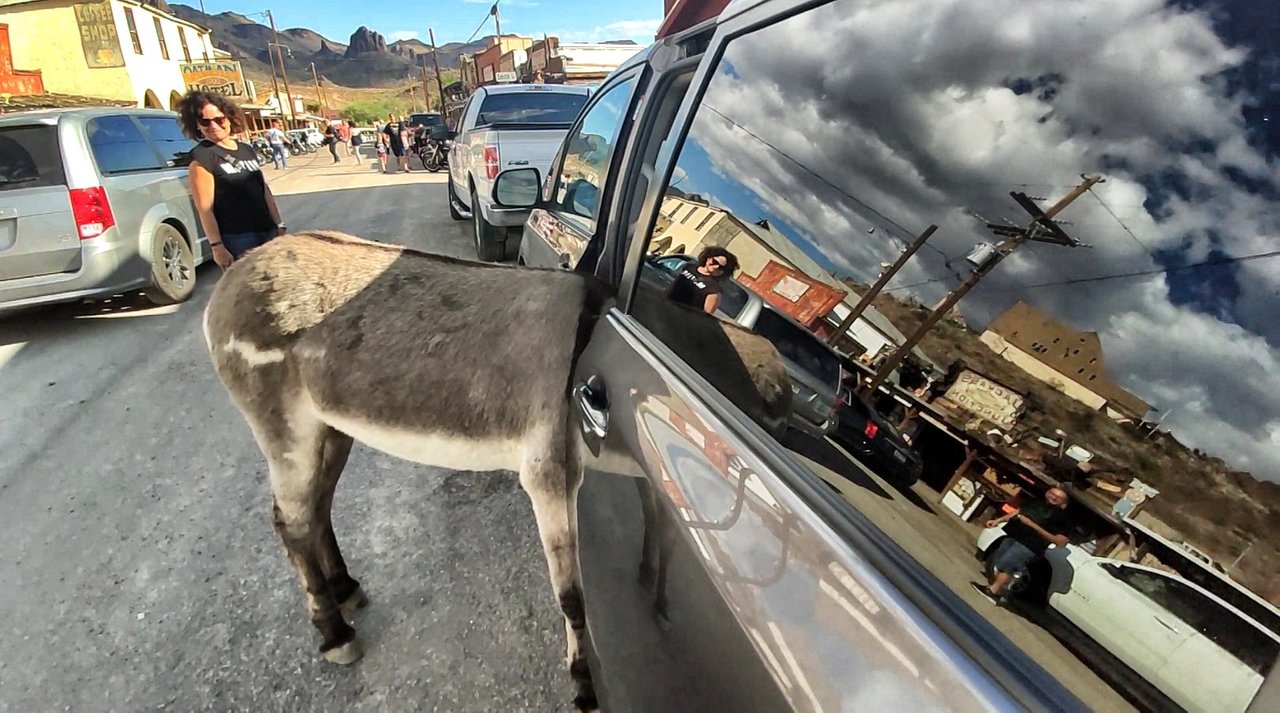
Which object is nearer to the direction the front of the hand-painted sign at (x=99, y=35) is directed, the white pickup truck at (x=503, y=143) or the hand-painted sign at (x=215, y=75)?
the white pickup truck

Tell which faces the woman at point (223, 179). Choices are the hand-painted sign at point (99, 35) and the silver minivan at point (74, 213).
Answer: the hand-painted sign

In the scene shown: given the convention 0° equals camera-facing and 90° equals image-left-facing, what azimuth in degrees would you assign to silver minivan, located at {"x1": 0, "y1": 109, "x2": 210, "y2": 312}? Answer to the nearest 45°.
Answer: approximately 225°

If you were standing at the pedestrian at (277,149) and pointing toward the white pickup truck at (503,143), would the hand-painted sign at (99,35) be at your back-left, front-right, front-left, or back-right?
back-right

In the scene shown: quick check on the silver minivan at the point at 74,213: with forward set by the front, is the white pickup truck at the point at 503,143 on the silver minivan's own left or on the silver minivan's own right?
on the silver minivan's own right

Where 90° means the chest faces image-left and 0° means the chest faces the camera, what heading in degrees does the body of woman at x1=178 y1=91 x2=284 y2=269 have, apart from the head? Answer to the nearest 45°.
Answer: approximately 315°

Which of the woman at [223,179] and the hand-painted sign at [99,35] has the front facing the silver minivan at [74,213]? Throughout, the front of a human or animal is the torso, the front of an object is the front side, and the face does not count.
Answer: the hand-painted sign

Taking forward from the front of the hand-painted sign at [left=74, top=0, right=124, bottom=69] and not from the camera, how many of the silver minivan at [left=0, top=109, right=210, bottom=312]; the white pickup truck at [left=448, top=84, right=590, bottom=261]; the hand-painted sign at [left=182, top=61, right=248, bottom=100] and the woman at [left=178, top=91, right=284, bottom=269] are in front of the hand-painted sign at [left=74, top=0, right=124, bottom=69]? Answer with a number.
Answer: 3
